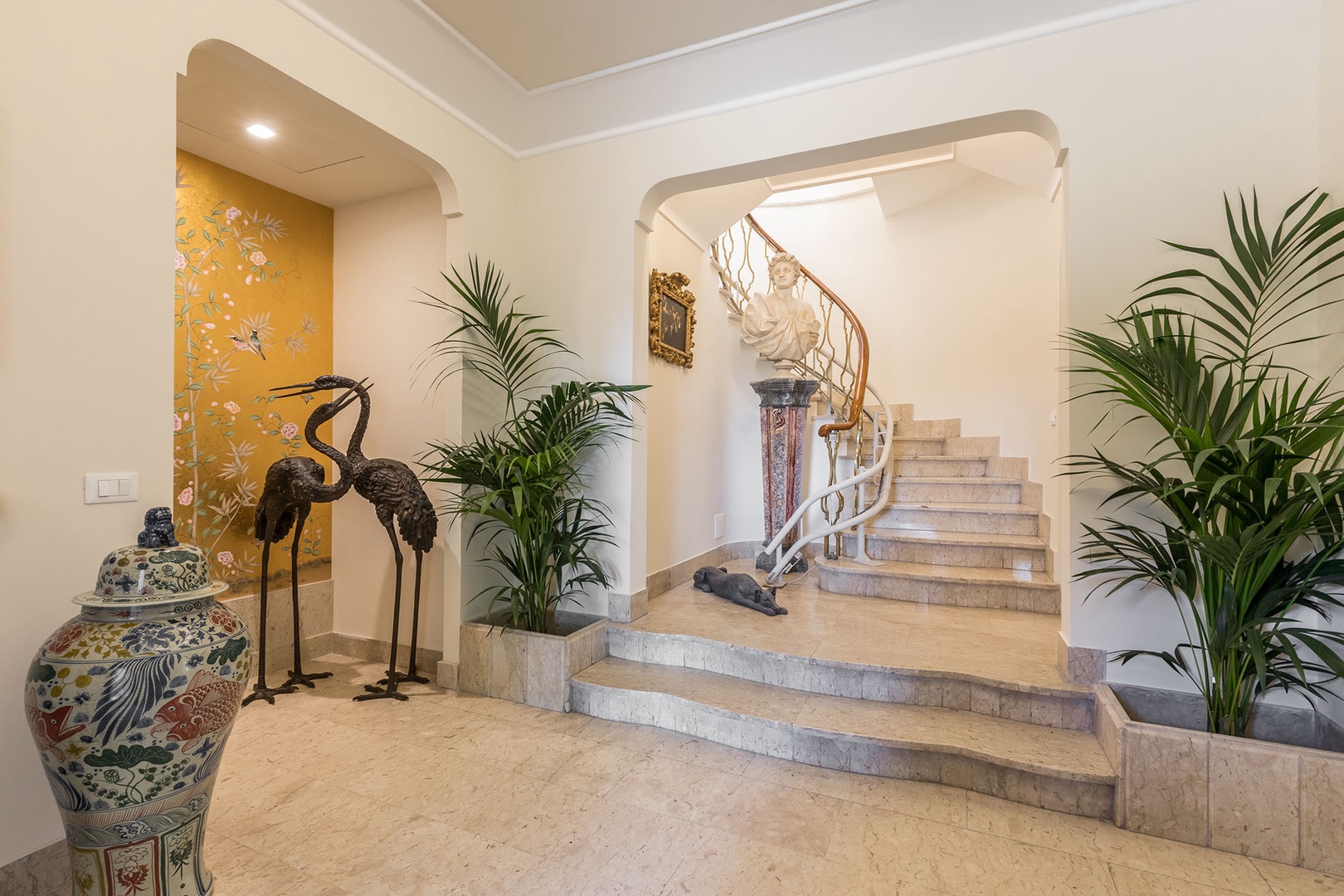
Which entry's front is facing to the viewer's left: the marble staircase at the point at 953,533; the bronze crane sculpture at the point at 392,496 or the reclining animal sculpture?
the bronze crane sculpture

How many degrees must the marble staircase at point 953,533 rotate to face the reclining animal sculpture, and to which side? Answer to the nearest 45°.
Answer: approximately 45° to its right

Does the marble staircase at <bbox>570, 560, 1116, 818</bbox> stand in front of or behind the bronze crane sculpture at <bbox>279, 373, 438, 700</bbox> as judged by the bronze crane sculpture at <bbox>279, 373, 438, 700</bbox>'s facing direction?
behind

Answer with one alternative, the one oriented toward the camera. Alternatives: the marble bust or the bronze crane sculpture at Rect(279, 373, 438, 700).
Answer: the marble bust

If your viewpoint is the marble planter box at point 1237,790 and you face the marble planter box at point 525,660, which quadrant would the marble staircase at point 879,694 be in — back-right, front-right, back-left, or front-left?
front-right

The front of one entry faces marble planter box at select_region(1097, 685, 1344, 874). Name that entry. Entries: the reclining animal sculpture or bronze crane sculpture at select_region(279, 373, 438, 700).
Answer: the reclining animal sculpture

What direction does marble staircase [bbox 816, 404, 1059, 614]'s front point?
toward the camera

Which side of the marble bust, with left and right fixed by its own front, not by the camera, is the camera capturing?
front

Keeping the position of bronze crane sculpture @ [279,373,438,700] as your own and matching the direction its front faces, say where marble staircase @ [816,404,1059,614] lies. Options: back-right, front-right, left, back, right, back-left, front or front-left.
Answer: back

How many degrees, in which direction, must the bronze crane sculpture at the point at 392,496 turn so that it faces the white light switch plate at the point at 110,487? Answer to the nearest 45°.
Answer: approximately 45° to its left

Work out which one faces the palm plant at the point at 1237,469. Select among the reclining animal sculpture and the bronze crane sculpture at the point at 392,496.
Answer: the reclining animal sculpture

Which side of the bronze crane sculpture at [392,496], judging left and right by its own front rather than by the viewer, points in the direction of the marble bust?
back

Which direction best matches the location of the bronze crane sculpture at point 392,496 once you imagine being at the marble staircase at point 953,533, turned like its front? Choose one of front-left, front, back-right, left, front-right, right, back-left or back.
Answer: front-right

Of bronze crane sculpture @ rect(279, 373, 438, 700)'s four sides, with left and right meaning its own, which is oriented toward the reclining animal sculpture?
back

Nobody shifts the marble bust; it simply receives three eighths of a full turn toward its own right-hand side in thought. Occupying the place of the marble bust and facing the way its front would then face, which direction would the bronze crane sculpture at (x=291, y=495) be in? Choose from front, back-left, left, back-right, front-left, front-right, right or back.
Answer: left

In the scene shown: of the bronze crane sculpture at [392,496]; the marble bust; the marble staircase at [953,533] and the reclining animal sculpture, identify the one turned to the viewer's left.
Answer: the bronze crane sculpture

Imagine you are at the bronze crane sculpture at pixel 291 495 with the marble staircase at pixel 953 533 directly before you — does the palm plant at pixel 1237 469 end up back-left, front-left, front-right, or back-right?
front-right

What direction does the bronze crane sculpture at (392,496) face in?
to the viewer's left
